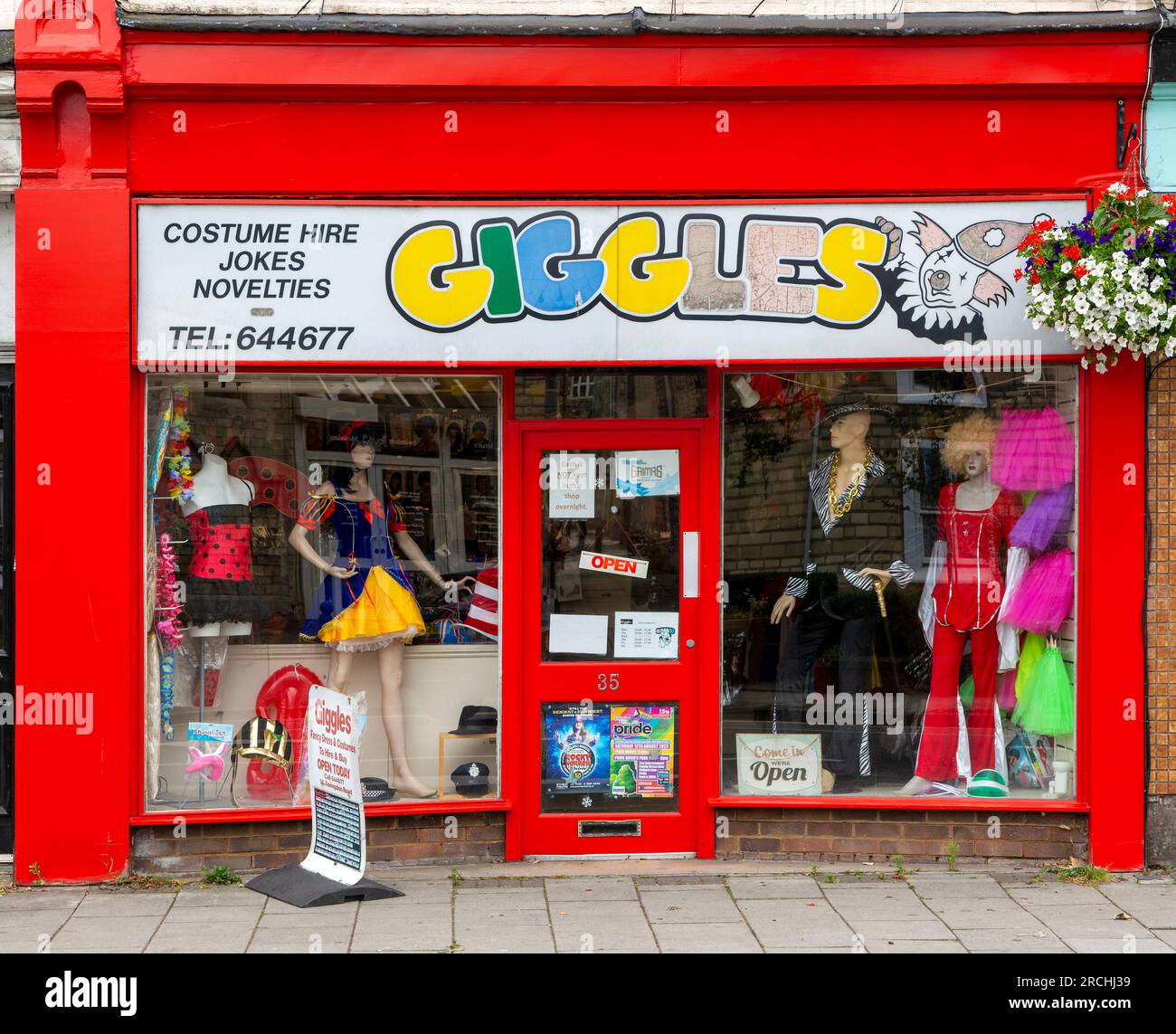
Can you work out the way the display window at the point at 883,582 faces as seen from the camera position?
facing the viewer

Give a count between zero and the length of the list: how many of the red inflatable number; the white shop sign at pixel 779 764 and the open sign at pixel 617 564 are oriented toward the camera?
3

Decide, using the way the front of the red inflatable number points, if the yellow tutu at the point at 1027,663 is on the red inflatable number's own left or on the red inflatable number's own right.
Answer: on the red inflatable number's own left

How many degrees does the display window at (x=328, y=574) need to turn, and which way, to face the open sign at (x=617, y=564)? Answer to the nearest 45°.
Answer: approximately 90° to its left

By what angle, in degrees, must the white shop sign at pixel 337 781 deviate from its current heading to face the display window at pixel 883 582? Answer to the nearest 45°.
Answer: approximately 135° to its left

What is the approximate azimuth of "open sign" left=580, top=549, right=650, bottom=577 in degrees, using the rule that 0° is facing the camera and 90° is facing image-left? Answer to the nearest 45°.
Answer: approximately 0°

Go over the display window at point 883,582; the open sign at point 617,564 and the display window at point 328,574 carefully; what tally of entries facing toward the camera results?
3

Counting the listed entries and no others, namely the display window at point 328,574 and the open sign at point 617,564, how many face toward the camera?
2

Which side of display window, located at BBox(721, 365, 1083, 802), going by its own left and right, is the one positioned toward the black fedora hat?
right

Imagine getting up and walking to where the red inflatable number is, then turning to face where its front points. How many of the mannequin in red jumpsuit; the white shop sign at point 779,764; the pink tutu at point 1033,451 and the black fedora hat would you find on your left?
4

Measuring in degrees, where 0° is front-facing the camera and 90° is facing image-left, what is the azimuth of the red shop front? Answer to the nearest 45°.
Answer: approximately 0°

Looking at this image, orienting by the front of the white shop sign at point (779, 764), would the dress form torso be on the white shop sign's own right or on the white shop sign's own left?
on the white shop sign's own right

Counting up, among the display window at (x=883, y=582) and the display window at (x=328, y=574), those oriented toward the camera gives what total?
2

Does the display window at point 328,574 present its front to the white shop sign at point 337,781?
yes
